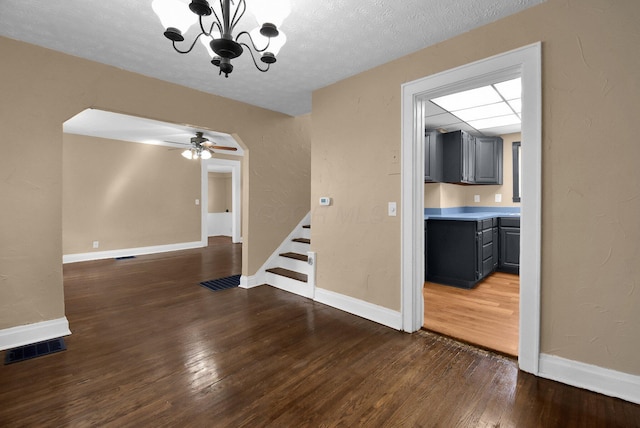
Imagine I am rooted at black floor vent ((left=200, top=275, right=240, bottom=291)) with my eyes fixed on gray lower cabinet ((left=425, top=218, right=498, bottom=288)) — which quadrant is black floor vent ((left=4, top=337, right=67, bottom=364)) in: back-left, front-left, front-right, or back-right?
back-right

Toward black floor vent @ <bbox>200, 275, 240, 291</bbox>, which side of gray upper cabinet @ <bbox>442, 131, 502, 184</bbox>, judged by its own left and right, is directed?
right

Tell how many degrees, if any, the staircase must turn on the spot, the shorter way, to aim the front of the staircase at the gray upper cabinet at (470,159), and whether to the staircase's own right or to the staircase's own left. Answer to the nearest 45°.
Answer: approximately 135° to the staircase's own left

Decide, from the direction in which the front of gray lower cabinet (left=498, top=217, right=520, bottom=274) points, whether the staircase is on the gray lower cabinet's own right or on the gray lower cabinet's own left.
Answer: on the gray lower cabinet's own right

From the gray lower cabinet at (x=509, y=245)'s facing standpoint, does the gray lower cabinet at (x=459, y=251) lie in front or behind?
in front

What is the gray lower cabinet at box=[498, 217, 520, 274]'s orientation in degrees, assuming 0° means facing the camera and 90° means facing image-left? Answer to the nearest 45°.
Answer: approximately 0°

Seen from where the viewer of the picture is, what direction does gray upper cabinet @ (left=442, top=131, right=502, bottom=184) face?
facing the viewer and to the right of the viewer

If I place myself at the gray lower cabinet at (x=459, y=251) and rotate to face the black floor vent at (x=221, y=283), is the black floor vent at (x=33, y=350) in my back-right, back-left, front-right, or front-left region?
front-left

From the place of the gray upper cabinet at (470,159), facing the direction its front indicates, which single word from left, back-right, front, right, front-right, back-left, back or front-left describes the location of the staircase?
right

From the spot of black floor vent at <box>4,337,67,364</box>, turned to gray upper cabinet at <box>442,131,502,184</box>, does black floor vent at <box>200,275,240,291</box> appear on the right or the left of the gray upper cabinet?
left

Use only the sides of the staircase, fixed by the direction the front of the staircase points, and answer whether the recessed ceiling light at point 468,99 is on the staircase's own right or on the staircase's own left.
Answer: on the staircase's own left

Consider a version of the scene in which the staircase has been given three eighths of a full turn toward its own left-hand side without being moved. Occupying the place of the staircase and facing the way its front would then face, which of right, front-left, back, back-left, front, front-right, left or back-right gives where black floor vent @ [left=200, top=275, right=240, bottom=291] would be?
back
